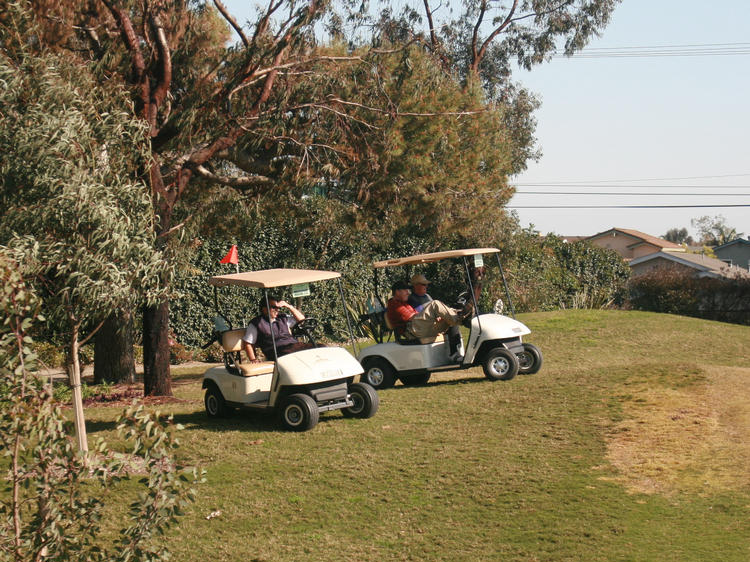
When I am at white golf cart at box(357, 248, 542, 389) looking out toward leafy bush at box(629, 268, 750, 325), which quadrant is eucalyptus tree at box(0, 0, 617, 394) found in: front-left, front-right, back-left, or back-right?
back-left

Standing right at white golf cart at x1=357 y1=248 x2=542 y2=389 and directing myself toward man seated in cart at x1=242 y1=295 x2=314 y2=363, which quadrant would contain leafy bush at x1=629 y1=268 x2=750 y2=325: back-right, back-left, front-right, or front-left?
back-right

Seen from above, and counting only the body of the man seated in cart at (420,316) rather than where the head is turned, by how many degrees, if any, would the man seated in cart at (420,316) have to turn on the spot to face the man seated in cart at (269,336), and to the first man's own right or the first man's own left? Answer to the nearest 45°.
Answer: approximately 135° to the first man's own right

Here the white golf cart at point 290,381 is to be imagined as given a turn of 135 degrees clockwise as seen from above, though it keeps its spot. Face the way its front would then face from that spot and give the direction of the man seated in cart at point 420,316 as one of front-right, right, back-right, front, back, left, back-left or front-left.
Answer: back-right

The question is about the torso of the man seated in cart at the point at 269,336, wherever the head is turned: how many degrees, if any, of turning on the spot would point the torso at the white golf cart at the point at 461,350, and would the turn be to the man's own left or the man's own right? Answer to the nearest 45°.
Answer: approximately 90° to the man's own left

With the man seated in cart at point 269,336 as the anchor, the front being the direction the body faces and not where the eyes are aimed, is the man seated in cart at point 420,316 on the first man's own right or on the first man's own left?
on the first man's own left

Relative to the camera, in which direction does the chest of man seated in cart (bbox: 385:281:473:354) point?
to the viewer's right
